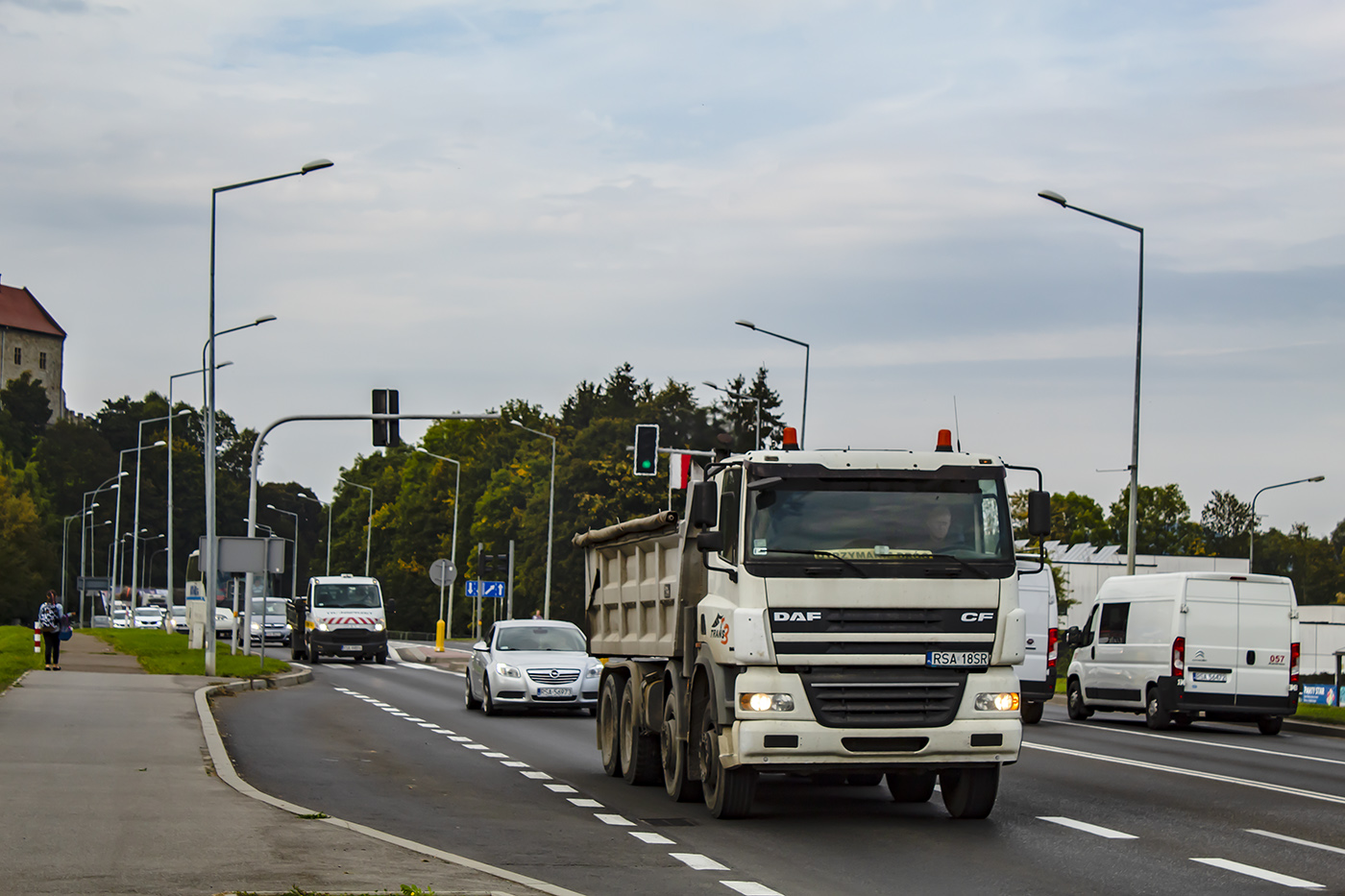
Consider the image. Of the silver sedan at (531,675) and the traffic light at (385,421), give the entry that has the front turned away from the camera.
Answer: the traffic light

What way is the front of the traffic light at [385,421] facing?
away from the camera

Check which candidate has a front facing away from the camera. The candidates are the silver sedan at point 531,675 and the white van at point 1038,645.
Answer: the white van

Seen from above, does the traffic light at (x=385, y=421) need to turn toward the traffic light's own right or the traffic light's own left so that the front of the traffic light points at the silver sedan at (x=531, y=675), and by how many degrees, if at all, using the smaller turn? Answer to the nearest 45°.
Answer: approximately 180°

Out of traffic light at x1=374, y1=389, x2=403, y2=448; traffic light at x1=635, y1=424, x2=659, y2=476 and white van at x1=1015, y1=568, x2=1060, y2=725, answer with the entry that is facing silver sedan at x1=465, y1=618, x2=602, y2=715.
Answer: traffic light at x1=635, y1=424, x2=659, y2=476

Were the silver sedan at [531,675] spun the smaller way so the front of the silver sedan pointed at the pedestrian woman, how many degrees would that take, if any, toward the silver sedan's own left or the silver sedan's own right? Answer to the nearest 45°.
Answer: approximately 135° to the silver sedan's own right

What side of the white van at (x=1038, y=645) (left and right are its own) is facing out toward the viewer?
back

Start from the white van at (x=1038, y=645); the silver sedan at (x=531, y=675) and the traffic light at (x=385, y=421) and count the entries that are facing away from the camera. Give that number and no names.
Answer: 2

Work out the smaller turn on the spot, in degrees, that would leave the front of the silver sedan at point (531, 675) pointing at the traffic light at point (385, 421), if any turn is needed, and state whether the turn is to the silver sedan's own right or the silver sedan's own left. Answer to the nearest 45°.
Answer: approximately 180°

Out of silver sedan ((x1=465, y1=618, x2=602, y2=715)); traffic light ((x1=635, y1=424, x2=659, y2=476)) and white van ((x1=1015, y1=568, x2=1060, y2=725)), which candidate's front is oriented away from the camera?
the white van

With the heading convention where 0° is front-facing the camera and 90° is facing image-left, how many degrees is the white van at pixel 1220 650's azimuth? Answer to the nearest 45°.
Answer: approximately 135°

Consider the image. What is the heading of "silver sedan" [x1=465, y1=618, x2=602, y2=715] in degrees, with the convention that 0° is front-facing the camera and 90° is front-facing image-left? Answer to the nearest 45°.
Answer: approximately 0°

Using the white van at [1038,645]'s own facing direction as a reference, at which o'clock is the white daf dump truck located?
The white daf dump truck is roughly at 6 o'clock from the white van.
